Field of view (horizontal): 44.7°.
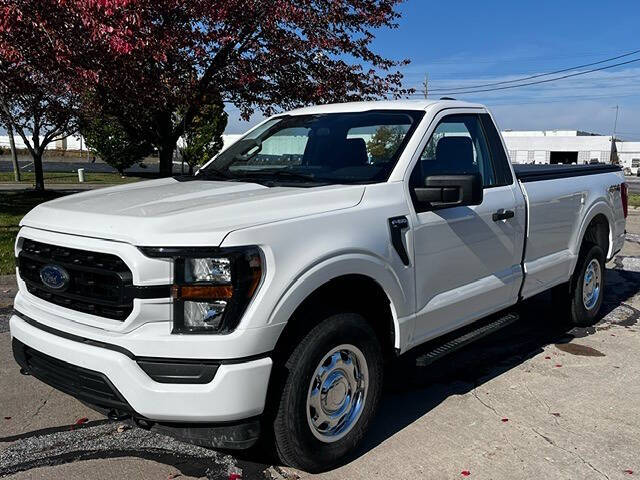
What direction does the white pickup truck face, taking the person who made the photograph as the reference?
facing the viewer and to the left of the viewer
